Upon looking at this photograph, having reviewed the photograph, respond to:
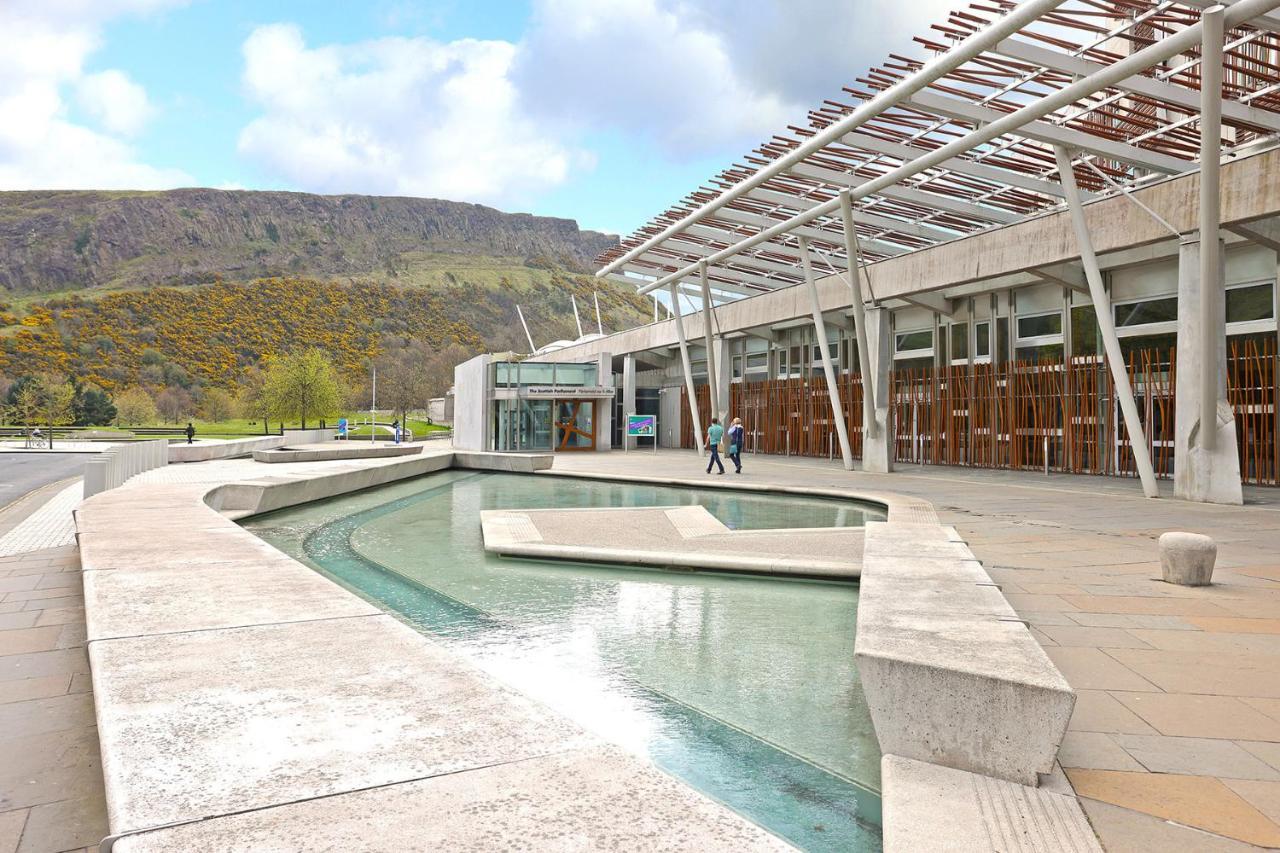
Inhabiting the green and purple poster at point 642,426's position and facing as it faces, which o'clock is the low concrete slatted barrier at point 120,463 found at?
The low concrete slatted barrier is roughly at 1 o'clock from the green and purple poster.

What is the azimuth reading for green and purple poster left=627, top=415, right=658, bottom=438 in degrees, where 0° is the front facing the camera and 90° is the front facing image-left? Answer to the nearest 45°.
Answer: approximately 0°

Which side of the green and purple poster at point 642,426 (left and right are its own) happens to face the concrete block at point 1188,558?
front

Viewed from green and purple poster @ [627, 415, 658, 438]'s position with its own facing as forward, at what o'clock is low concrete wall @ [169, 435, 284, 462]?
The low concrete wall is roughly at 2 o'clock from the green and purple poster.

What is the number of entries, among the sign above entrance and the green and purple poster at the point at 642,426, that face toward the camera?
2

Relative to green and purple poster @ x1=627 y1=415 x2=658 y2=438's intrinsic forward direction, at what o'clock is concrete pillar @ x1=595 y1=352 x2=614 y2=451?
The concrete pillar is roughly at 4 o'clock from the green and purple poster.

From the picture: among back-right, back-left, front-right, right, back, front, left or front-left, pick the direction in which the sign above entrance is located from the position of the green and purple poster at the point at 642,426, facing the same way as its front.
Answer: right

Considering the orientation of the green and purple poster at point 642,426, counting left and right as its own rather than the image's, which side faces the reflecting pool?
front

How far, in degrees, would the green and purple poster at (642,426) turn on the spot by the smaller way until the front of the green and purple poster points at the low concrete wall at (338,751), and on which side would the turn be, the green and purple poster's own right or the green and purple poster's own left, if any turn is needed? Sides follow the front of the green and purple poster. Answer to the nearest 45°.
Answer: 0° — it already faces it
